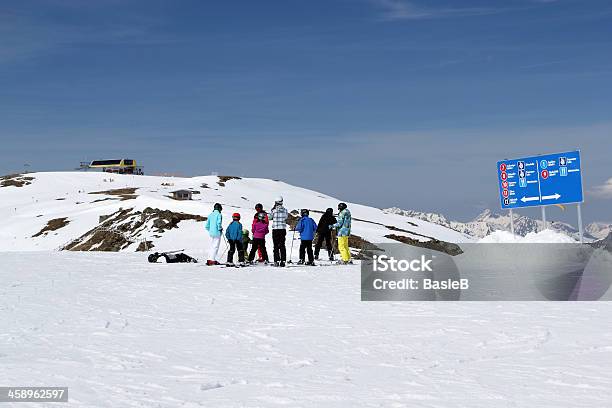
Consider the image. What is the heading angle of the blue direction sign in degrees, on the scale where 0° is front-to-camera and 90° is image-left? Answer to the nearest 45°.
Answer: approximately 45°

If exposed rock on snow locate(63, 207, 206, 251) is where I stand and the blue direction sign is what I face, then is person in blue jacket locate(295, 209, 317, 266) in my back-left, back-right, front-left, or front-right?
front-right

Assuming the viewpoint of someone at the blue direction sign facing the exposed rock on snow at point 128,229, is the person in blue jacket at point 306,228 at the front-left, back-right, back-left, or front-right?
front-left

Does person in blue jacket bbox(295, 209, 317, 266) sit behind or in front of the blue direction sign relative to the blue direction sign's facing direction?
in front

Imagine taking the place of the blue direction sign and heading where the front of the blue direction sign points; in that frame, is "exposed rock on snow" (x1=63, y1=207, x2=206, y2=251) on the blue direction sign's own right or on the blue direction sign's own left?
on the blue direction sign's own right

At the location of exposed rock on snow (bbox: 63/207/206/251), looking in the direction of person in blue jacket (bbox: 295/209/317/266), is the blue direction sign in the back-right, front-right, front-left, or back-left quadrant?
front-left

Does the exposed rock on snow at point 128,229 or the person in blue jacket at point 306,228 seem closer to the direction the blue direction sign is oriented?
the person in blue jacket
